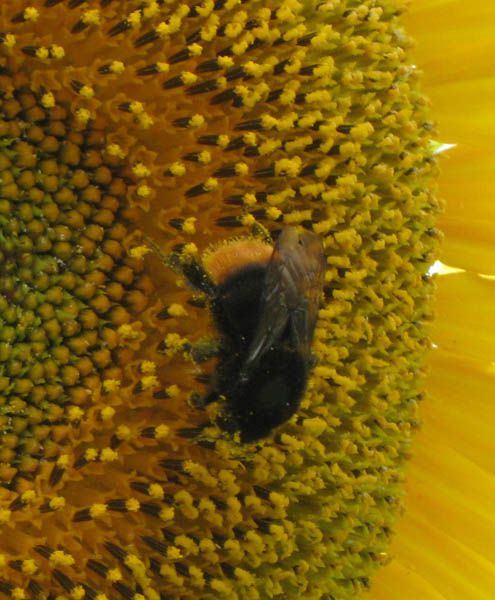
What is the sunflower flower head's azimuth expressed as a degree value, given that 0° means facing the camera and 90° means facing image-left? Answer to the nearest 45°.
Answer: approximately 0°
